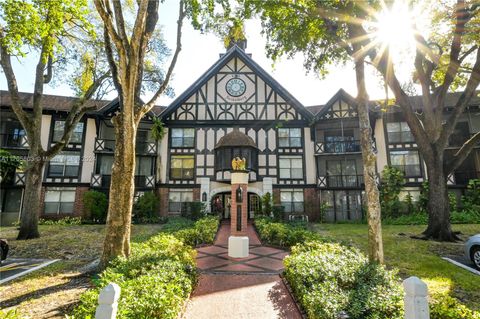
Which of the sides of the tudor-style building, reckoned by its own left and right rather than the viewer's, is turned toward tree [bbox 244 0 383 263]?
front

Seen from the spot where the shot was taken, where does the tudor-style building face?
facing the viewer

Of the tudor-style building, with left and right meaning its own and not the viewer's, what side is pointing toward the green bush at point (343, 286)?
front

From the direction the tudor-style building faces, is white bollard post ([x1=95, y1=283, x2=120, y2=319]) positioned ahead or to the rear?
ahead

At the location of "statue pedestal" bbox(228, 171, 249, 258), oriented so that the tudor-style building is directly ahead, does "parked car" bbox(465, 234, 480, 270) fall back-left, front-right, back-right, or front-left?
back-right

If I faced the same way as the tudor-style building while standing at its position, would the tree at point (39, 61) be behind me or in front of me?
in front

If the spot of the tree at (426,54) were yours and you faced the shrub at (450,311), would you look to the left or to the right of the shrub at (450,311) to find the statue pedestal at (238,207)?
right

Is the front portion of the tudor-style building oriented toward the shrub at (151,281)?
yes

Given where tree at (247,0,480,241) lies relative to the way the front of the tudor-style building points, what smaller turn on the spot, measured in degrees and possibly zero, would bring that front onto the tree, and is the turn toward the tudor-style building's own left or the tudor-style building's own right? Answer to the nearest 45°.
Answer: approximately 45° to the tudor-style building's own left

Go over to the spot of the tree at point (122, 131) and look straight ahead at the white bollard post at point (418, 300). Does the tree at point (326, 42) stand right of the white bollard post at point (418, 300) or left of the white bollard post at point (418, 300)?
left

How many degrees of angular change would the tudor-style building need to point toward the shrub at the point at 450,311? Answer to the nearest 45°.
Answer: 0° — it already faces it

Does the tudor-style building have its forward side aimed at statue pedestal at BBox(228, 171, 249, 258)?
yes

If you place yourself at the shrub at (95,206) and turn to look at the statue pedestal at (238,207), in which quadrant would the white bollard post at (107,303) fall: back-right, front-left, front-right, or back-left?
front-right

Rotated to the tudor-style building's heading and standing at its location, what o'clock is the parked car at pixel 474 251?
The parked car is roughly at 11 o'clock from the tudor-style building.

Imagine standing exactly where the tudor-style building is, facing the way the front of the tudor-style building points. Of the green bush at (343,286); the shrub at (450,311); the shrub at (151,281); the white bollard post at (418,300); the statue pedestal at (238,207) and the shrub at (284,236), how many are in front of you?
6

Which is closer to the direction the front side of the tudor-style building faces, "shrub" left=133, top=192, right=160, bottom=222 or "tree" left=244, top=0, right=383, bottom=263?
the tree
